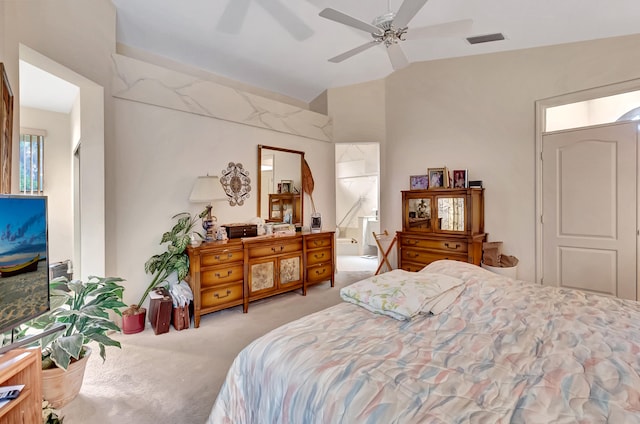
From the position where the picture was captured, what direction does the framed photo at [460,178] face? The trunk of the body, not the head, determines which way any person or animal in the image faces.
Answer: facing the viewer and to the left of the viewer

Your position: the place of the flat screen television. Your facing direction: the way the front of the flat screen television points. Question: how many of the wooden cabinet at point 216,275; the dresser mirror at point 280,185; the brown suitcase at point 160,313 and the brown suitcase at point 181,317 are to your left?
4

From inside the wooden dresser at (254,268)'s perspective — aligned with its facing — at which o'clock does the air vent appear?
The air vent is roughly at 11 o'clock from the wooden dresser.

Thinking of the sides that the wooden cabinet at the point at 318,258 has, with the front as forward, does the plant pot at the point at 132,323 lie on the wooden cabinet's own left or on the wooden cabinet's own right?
on the wooden cabinet's own right

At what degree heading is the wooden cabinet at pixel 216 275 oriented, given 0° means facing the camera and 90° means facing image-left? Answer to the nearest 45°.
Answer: approximately 315°

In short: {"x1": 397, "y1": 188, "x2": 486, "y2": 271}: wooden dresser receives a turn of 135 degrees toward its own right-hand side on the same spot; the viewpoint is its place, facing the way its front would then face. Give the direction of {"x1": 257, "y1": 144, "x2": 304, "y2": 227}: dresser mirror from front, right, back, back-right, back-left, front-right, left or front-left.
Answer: left

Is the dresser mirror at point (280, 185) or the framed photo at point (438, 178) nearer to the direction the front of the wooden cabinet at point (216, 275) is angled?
the framed photo

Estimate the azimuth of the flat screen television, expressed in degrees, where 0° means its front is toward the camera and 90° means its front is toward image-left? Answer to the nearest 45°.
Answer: approximately 315°

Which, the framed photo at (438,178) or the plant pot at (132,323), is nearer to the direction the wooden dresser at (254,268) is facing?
the framed photo

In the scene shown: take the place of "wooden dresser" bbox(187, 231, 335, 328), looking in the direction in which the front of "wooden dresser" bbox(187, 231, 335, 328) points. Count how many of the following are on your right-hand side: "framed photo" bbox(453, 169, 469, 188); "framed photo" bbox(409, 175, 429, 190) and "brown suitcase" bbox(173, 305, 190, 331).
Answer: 1

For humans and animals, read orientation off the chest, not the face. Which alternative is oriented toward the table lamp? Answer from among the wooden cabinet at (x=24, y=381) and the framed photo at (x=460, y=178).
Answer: the framed photo

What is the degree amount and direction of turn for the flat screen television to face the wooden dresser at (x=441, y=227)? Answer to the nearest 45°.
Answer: approximately 45° to its left

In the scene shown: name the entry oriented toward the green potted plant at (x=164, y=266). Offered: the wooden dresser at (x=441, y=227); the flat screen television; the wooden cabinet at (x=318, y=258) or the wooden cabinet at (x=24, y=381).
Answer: the wooden dresser

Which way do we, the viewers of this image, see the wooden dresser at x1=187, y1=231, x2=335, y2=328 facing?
facing the viewer and to the right of the viewer

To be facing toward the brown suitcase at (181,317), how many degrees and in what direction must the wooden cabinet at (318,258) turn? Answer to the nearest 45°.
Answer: approximately 90° to its right
